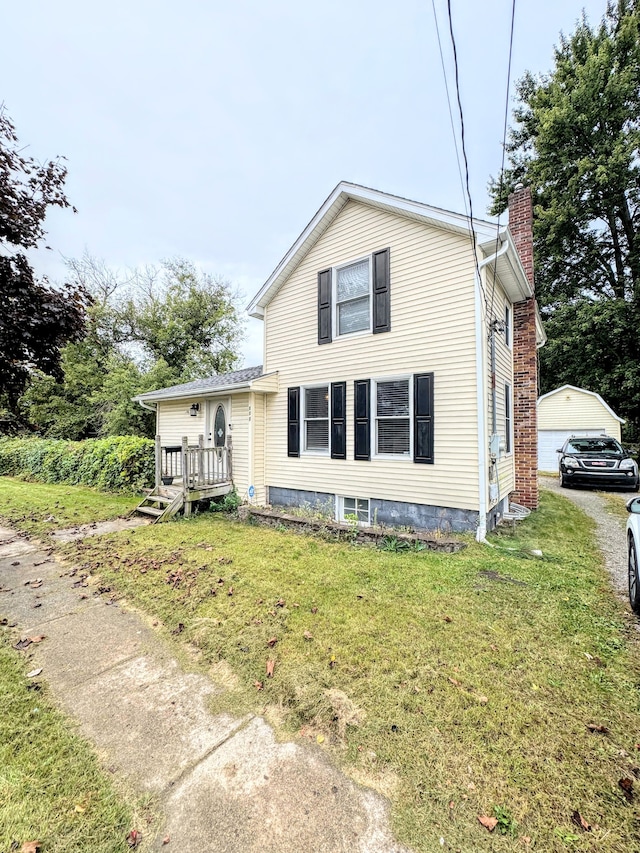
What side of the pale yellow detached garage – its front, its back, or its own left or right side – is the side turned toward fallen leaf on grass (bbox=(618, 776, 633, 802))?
front

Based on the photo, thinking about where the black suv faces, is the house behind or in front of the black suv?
in front

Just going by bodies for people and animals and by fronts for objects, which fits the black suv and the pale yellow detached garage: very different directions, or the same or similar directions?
same or similar directions

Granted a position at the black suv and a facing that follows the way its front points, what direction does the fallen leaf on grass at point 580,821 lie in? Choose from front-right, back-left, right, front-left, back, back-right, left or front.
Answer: front

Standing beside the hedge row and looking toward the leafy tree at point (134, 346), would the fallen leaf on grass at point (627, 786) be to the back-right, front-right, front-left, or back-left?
back-right

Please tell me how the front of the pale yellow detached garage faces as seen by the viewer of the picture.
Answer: facing the viewer

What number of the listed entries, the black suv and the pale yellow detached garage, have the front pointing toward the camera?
2

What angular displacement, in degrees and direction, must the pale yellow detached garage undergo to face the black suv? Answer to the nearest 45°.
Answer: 0° — it already faces it

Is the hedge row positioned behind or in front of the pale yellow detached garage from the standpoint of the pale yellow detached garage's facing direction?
in front

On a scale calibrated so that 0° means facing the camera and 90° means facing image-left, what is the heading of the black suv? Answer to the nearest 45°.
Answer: approximately 0°

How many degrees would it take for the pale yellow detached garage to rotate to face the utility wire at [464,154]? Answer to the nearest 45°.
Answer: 0° — it already faces it

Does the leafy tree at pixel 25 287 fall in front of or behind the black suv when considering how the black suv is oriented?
in front
